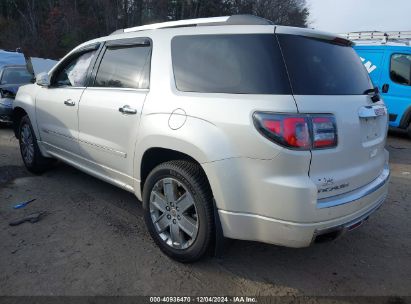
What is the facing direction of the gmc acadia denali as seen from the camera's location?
facing away from the viewer and to the left of the viewer
